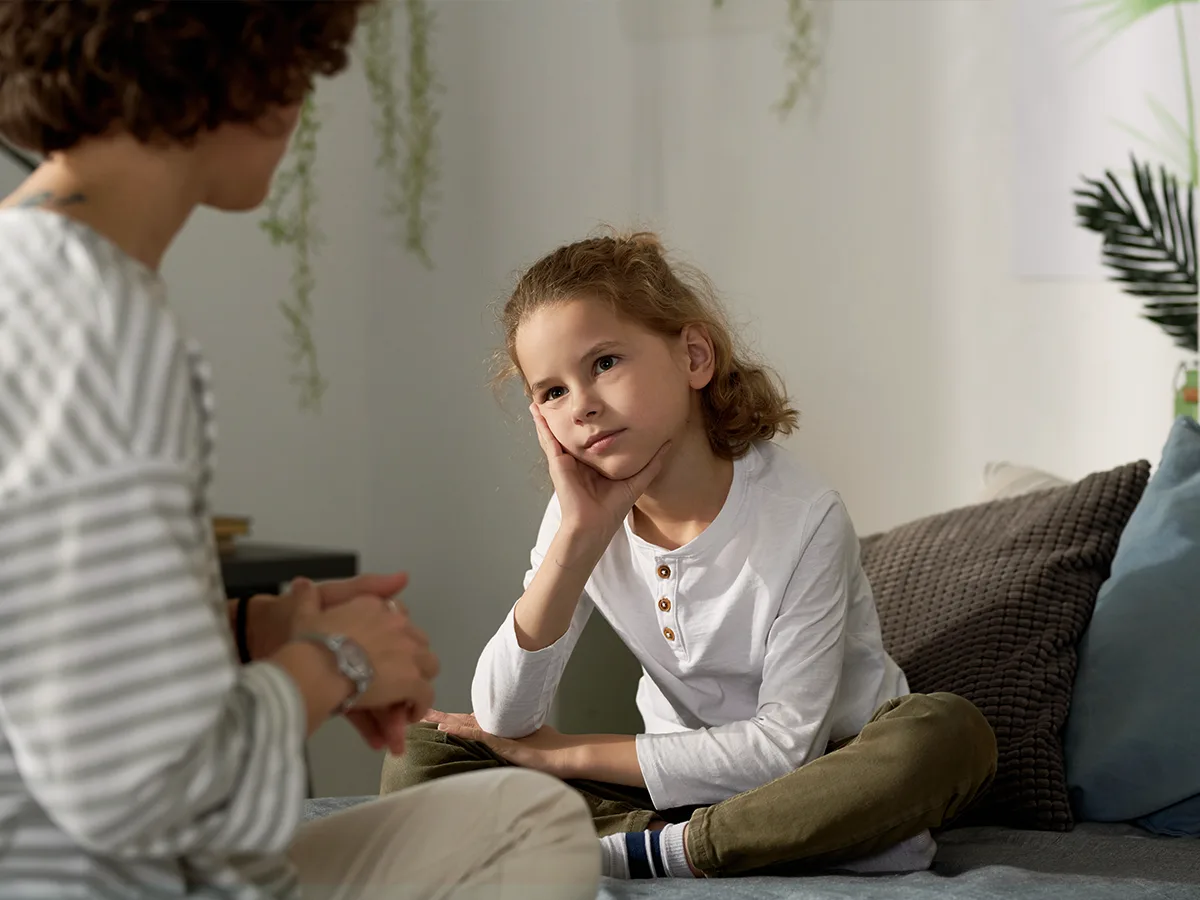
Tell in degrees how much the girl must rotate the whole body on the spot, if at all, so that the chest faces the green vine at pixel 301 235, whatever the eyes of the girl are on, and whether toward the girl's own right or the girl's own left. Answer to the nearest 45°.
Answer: approximately 90° to the girl's own right

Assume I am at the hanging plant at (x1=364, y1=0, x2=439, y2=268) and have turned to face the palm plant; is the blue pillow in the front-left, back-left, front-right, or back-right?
front-right

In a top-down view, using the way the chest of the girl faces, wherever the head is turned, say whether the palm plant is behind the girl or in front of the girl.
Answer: behind

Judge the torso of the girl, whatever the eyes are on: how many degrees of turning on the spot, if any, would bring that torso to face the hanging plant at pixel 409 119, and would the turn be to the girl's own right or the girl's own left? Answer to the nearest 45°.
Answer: approximately 135° to the girl's own right

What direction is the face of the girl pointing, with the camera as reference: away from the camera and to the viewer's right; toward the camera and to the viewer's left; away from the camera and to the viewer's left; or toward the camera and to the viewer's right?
toward the camera and to the viewer's left

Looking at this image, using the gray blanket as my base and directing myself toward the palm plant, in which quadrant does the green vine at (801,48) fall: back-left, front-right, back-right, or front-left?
front-left

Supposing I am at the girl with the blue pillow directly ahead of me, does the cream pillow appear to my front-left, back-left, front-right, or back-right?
front-left

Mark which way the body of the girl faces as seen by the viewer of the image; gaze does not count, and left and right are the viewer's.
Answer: facing the viewer and to the left of the viewer

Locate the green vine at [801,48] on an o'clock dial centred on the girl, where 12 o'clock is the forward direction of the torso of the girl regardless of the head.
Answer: The green vine is roughly at 5 o'clock from the girl.

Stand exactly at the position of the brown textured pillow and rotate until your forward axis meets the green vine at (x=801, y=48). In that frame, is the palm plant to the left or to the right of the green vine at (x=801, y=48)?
right
